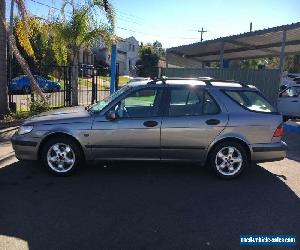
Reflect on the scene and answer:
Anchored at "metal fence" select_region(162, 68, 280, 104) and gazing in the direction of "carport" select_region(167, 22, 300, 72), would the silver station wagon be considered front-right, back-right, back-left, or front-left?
back-left

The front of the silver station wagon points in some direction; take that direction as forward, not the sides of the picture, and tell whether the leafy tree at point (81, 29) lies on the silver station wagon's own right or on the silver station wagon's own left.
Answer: on the silver station wagon's own right

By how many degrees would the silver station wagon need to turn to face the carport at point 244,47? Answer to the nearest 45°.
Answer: approximately 90° to its right

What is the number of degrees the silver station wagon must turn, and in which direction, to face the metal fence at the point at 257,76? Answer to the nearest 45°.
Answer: approximately 135° to its right

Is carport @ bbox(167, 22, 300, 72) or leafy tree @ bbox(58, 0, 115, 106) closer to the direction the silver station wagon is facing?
the leafy tree

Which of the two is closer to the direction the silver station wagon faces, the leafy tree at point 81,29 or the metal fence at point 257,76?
the leafy tree

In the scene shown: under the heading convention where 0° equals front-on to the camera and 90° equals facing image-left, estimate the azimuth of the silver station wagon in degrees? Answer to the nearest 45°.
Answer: approximately 90°
